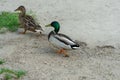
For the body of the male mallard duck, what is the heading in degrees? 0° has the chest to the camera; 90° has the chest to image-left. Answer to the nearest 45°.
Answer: approximately 90°

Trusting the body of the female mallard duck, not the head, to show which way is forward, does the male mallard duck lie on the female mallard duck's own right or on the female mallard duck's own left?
on the female mallard duck's own left

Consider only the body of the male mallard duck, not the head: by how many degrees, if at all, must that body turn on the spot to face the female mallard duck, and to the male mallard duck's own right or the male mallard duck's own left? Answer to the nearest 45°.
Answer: approximately 45° to the male mallard duck's own right

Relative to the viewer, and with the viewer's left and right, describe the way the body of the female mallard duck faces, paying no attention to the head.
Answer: facing to the left of the viewer

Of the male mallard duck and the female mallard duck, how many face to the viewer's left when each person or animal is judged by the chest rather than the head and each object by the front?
2
